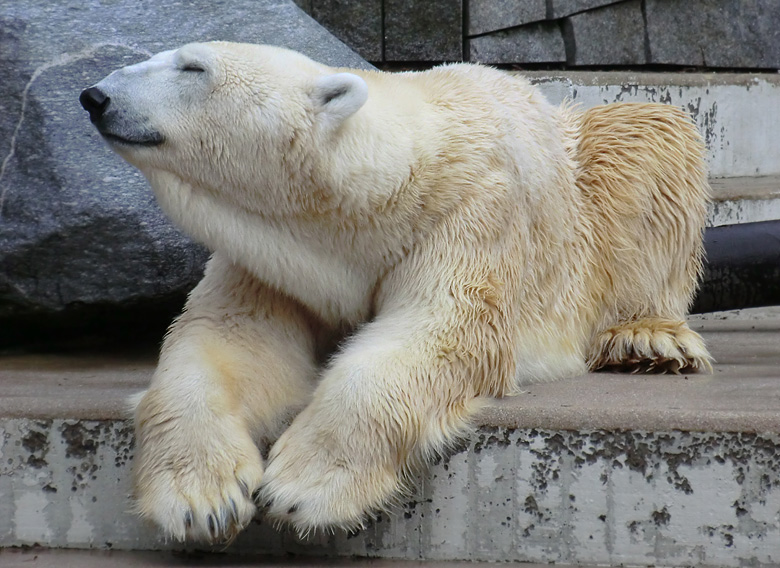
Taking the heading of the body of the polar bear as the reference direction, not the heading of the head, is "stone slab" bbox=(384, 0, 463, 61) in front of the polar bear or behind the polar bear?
behind

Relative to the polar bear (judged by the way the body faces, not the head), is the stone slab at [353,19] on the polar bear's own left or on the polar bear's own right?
on the polar bear's own right

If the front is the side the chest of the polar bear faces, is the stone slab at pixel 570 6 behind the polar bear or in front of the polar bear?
behind

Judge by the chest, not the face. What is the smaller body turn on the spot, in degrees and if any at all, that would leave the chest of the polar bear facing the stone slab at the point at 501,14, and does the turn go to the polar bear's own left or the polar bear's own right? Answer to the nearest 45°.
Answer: approximately 135° to the polar bear's own right

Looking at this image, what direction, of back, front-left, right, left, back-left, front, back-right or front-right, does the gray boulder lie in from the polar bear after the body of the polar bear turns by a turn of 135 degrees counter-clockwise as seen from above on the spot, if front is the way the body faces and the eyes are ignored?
back-left

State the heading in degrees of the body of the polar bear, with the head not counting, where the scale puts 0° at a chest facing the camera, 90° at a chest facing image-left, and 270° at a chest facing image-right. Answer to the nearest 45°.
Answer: approximately 45°

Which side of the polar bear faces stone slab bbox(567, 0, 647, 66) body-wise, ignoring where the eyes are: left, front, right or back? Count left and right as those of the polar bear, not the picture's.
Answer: back

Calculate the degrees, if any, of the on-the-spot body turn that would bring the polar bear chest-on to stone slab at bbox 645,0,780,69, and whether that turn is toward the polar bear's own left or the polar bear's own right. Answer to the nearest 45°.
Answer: approximately 180°

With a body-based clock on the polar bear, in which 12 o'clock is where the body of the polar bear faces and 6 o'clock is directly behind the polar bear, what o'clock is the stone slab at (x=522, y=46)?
The stone slab is roughly at 5 o'clock from the polar bear.
